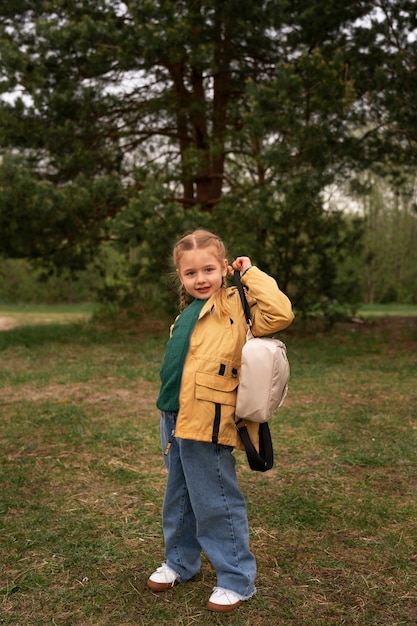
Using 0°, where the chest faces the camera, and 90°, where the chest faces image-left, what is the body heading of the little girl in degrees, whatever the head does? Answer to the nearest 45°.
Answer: approximately 45°

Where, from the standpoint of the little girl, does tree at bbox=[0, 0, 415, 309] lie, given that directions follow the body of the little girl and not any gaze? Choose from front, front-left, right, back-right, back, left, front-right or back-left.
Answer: back-right
